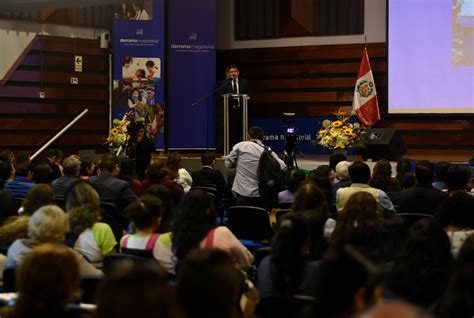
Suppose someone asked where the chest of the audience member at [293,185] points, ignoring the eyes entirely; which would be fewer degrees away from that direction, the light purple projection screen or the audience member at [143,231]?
the light purple projection screen

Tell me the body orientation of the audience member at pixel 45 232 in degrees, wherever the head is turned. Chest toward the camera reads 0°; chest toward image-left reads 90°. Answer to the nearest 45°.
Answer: approximately 225°

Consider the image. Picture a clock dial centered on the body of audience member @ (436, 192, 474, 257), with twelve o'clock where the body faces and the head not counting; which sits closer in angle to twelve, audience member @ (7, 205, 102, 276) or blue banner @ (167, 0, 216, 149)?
the blue banner

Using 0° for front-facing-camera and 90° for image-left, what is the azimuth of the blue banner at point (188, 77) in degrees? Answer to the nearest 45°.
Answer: approximately 0°

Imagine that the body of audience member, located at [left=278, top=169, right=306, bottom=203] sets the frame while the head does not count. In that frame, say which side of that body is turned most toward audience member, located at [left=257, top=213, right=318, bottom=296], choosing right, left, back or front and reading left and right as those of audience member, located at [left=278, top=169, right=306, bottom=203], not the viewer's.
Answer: back

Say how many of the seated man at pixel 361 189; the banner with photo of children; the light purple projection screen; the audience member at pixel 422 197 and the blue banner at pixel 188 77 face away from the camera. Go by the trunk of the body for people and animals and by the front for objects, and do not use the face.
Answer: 2

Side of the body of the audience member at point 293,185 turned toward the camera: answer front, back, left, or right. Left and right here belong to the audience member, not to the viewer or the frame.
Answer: back

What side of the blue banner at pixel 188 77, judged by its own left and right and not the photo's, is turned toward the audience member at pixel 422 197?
front

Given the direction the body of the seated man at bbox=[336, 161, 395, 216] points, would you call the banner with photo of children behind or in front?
in front

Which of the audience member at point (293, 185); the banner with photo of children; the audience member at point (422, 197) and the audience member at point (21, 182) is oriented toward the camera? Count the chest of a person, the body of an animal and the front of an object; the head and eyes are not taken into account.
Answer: the banner with photo of children

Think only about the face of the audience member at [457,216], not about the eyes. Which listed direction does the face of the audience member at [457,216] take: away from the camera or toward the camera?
away from the camera

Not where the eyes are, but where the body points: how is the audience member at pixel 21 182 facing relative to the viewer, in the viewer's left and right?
facing away from the viewer and to the right of the viewer

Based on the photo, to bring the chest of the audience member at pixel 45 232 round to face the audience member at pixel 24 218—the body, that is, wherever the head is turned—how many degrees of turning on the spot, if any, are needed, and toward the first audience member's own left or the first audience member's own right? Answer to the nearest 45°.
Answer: approximately 45° to the first audience member's own left

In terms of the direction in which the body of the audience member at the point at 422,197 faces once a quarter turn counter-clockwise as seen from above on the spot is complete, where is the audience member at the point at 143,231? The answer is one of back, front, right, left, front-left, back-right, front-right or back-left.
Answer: front-left

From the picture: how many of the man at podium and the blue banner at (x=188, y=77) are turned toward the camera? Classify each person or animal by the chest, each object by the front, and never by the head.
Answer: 2

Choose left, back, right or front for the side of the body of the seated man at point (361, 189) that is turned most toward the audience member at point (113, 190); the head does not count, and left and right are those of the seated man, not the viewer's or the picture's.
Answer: left

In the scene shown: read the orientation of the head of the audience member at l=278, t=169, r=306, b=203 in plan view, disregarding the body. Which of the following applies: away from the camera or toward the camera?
away from the camera

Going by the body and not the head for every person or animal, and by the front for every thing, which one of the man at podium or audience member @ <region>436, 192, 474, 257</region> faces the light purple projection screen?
the audience member

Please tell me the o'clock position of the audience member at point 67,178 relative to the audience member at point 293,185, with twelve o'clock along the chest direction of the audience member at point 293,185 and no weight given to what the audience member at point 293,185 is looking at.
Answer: the audience member at point 67,178 is roughly at 9 o'clock from the audience member at point 293,185.

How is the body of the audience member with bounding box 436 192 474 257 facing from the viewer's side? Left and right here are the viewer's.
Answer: facing away from the viewer
